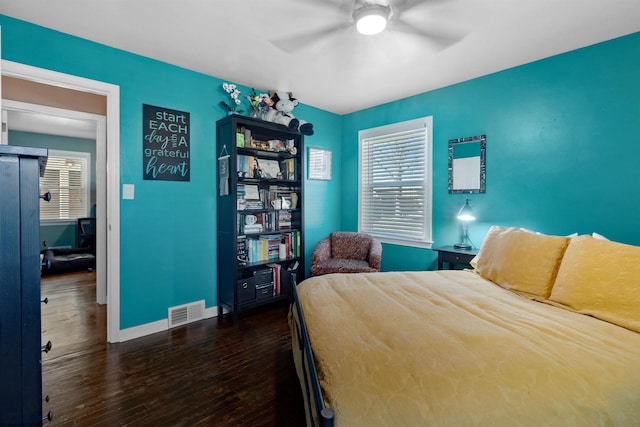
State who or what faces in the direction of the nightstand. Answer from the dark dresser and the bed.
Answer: the dark dresser

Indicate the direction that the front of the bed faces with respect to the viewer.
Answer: facing the viewer and to the left of the viewer

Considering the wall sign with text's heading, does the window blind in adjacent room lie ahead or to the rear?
to the rear

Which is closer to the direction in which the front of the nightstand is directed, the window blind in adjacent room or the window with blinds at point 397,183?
the window blind in adjacent room

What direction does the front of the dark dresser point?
to the viewer's right

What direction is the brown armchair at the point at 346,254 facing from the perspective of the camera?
toward the camera

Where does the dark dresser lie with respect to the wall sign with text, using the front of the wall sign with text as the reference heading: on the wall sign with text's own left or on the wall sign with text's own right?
on the wall sign with text's own right

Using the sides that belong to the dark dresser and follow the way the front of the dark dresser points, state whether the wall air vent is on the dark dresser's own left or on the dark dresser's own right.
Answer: on the dark dresser's own left

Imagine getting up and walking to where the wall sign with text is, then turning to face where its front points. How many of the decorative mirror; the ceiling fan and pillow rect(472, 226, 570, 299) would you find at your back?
0

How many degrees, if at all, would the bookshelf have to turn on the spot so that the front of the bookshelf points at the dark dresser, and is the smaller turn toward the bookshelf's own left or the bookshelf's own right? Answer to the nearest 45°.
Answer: approximately 45° to the bookshelf's own right

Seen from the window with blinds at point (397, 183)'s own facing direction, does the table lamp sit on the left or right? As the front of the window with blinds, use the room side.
on its left

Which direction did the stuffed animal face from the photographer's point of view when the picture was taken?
facing the viewer and to the right of the viewer

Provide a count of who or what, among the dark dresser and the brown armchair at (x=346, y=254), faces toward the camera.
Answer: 1

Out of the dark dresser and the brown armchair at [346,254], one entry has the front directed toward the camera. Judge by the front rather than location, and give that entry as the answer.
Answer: the brown armchair

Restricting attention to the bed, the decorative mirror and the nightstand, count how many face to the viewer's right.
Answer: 0
